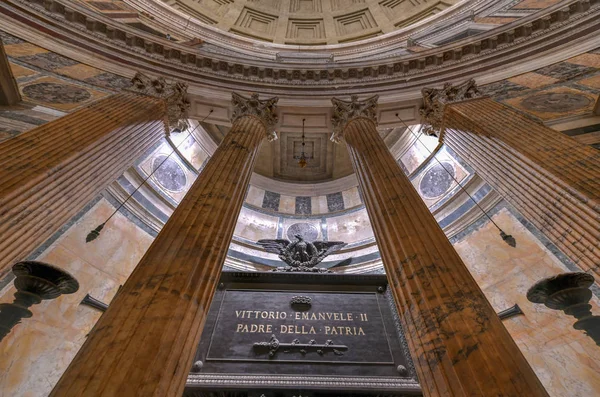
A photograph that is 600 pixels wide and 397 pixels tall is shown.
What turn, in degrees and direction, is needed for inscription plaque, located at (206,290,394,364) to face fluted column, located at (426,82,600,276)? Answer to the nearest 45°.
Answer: approximately 45° to its left

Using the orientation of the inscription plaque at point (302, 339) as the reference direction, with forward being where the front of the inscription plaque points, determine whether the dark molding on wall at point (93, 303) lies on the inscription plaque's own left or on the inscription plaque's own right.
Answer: on the inscription plaque's own right

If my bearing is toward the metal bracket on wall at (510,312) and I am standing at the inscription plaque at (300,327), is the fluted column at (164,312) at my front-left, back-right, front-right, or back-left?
back-right

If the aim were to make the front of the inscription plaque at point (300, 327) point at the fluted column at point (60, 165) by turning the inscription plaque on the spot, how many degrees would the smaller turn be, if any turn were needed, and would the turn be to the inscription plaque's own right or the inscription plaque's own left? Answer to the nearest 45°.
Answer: approximately 45° to the inscription plaque's own right

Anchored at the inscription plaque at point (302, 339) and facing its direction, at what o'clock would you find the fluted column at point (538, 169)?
The fluted column is roughly at 10 o'clock from the inscription plaque.

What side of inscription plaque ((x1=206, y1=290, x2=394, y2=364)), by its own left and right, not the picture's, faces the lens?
front

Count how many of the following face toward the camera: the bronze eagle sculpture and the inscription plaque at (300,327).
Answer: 2

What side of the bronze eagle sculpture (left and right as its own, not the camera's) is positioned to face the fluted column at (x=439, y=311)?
front

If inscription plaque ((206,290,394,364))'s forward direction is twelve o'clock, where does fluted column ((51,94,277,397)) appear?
The fluted column is roughly at 1 o'clock from the inscription plaque.

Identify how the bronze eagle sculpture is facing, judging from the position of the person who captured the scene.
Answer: facing the viewer

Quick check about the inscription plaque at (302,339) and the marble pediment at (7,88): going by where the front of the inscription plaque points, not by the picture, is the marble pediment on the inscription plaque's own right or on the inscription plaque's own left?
on the inscription plaque's own right
